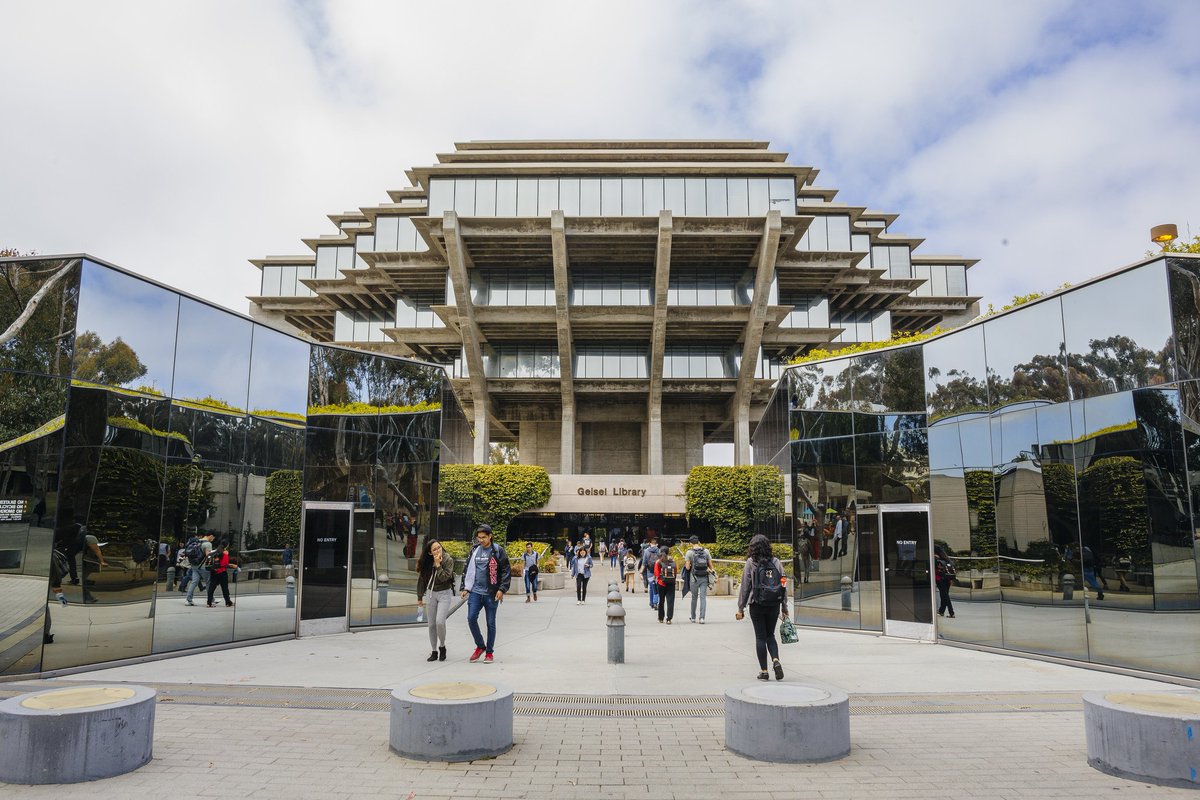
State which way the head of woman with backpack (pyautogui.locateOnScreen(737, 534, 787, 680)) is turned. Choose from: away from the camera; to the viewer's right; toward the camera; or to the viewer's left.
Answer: away from the camera

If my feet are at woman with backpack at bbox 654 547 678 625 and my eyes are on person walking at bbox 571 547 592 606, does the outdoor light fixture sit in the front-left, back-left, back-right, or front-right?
back-right

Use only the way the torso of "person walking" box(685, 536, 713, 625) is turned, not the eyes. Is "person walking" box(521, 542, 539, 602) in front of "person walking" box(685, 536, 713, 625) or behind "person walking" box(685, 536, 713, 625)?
in front

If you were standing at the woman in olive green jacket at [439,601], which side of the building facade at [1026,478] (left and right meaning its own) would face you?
front

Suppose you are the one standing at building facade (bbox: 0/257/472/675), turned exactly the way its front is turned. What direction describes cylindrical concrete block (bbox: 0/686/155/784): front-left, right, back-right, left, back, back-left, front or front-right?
front-right

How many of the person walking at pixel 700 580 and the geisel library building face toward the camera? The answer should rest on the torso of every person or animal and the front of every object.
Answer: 1

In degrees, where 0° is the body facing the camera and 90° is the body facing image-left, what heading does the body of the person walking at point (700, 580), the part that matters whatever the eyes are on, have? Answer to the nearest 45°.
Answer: approximately 180°

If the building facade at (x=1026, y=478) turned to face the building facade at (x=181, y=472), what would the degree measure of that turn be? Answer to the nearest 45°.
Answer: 0° — it already faces it

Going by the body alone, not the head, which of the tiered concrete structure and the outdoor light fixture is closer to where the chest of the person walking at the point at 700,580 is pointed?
the tiered concrete structure

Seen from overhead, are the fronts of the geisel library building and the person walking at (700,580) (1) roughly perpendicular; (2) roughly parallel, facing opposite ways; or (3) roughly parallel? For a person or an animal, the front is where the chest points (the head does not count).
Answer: roughly parallel, facing opposite ways

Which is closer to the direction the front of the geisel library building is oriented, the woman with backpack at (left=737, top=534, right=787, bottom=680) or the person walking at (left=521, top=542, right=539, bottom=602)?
the woman with backpack

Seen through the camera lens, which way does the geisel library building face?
facing the viewer

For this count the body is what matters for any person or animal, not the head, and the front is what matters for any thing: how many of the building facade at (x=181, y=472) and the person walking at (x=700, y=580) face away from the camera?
1

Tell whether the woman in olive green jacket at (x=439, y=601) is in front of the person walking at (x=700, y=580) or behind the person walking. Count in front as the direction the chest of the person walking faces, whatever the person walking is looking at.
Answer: behind

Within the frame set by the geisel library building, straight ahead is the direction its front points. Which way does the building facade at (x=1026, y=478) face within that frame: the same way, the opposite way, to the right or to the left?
to the right

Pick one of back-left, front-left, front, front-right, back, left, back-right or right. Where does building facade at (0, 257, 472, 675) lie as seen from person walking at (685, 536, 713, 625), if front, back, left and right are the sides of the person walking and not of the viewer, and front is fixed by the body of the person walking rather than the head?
back-left
